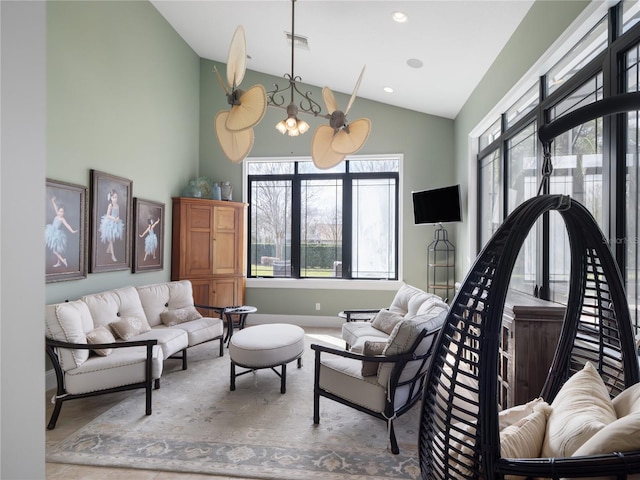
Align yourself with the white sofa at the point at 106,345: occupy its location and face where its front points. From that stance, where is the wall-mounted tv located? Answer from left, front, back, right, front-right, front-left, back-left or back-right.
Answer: front-left

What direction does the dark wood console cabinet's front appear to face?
to the viewer's left

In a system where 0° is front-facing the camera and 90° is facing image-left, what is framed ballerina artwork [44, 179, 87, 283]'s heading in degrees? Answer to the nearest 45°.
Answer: approximately 315°

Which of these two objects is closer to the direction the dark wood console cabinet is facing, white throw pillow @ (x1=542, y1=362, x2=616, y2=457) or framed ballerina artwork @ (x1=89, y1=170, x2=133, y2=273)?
the framed ballerina artwork

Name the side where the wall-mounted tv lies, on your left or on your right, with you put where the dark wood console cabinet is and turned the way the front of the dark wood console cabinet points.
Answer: on your right

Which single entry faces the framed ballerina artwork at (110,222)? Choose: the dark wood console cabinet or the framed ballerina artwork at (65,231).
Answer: the dark wood console cabinet

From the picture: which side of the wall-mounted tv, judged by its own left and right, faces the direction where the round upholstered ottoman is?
front

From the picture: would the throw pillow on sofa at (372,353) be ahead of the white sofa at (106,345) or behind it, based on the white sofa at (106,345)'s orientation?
ahead

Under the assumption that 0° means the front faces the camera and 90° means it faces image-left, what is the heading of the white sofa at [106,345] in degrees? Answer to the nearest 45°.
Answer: approximately 315°

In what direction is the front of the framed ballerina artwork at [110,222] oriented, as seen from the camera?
facing the viewer and to the right of the viewer

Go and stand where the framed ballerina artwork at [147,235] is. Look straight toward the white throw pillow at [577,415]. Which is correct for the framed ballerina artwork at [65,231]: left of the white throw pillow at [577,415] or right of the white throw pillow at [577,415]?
right

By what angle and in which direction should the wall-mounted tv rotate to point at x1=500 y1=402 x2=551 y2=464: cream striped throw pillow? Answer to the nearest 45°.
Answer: approximately 45° to its left

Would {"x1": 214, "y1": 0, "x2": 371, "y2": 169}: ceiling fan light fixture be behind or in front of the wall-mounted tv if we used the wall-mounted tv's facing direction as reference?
in front

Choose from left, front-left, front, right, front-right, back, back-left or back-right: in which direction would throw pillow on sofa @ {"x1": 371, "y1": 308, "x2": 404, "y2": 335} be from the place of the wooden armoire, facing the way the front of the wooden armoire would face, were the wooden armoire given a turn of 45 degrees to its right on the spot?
front-left

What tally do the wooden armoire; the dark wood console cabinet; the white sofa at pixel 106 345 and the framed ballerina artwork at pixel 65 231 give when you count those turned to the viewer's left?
1
